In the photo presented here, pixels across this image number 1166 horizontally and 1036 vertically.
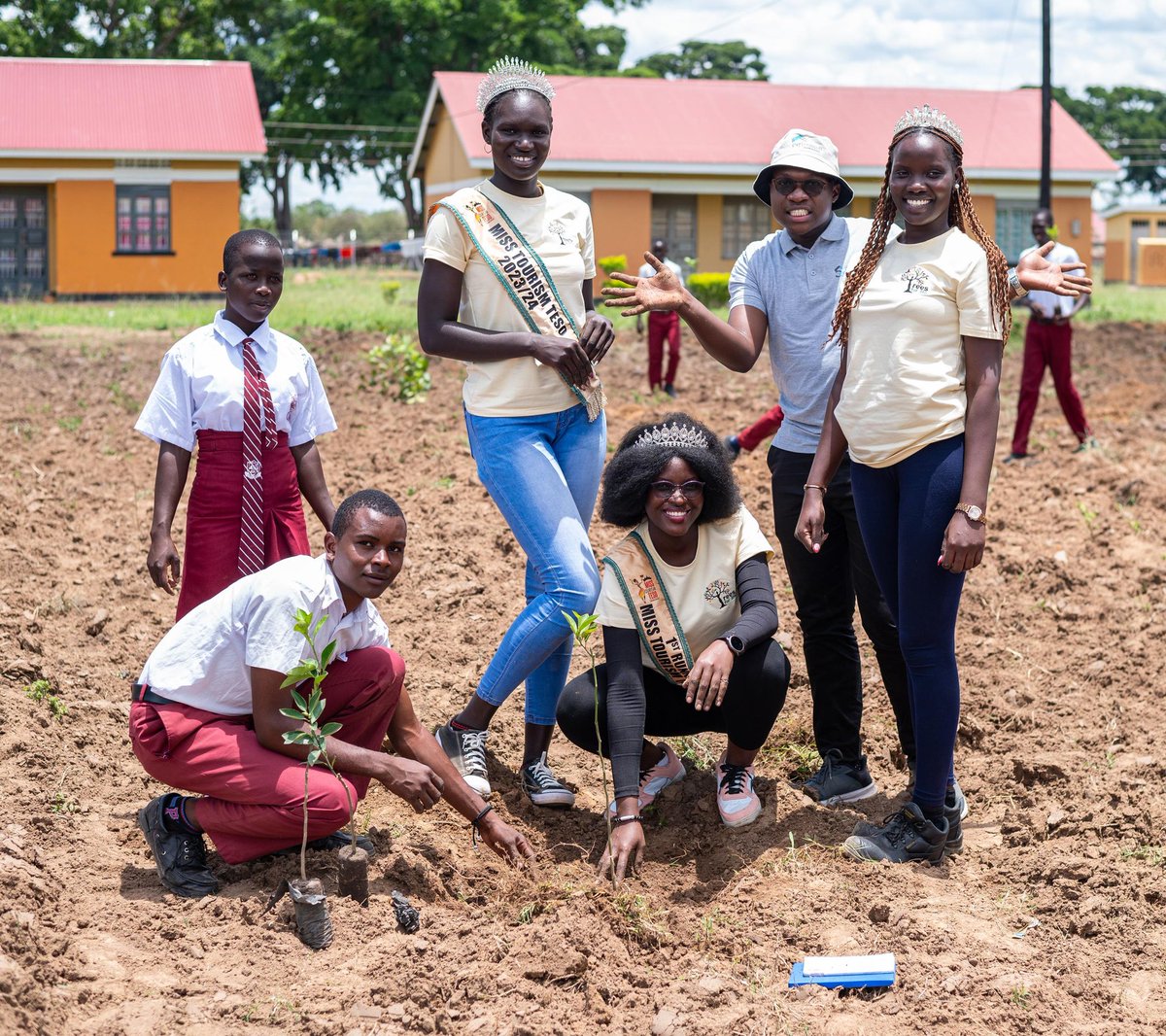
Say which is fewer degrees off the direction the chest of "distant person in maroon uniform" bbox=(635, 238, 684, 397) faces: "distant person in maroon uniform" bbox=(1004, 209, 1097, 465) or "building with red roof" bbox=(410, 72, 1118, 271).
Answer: the distant person in maroon uniform

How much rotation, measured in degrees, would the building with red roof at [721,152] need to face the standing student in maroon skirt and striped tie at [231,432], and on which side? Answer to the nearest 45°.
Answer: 0° — it already faces them

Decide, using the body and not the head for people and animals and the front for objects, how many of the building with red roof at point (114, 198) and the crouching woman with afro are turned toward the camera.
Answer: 2

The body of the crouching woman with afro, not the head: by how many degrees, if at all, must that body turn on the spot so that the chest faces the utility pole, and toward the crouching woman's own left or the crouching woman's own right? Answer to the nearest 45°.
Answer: approximately 180°

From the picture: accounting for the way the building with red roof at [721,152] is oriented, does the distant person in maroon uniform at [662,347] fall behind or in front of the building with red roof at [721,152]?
in front

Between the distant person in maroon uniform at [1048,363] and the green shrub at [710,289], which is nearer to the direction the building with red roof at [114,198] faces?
the distant person in maroon uniform

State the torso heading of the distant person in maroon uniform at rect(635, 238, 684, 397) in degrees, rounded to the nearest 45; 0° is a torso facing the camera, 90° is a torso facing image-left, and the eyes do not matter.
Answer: approximately 0°

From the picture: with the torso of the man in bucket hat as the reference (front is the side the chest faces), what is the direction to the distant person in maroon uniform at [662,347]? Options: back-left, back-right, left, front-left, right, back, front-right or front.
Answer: back

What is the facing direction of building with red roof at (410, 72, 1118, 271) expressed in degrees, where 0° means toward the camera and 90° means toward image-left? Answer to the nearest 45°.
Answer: approximately 0°
